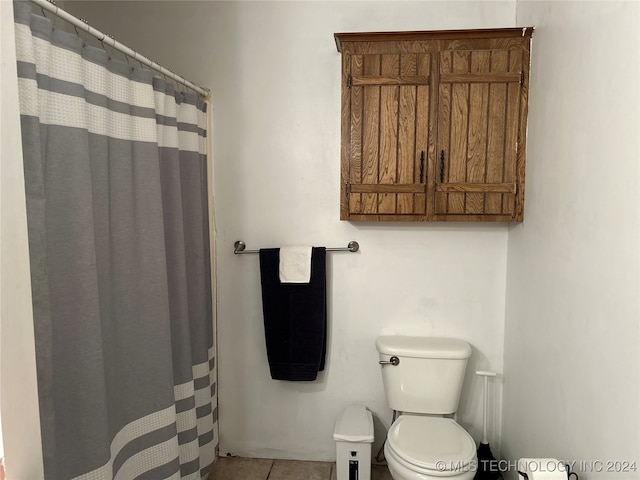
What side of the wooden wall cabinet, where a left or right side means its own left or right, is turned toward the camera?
front

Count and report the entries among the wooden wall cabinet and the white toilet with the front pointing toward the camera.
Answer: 2

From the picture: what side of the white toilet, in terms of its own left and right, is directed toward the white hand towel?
right

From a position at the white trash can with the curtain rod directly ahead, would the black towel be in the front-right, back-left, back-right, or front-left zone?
front-right

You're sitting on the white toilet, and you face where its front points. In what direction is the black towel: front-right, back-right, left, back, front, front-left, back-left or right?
right

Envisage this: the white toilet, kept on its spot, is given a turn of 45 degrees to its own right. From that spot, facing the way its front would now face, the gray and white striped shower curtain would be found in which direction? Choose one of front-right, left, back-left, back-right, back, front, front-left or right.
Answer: front

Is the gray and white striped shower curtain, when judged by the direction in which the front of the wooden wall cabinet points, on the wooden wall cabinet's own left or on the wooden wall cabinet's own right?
on the wooden wall cabinet's own right
